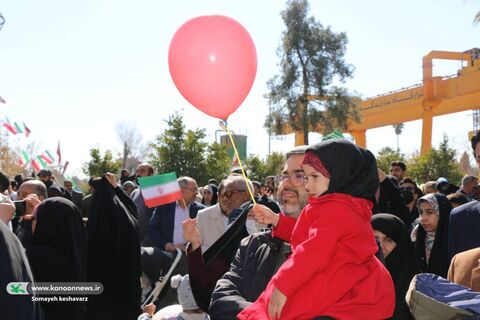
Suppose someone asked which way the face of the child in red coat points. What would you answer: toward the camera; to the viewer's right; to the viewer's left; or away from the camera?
to the viewer's left

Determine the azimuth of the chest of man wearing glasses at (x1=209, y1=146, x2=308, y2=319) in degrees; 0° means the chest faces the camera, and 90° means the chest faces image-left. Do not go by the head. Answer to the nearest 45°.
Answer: approximately 45°

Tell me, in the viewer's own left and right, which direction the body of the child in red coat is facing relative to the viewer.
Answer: facing to the left of the viewer
